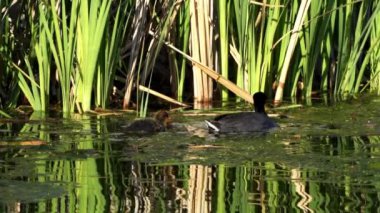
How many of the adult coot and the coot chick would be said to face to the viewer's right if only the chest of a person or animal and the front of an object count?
2

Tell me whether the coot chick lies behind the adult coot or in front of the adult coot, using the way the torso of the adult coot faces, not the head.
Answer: behind

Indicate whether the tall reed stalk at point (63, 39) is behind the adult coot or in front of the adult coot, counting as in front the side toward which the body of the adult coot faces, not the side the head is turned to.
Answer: behind

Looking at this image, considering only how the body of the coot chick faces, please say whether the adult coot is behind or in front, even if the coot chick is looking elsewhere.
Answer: in front

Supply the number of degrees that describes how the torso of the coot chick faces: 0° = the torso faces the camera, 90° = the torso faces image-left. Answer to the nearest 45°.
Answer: approximately 270°

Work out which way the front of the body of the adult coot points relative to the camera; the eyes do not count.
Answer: to the viewer's right
